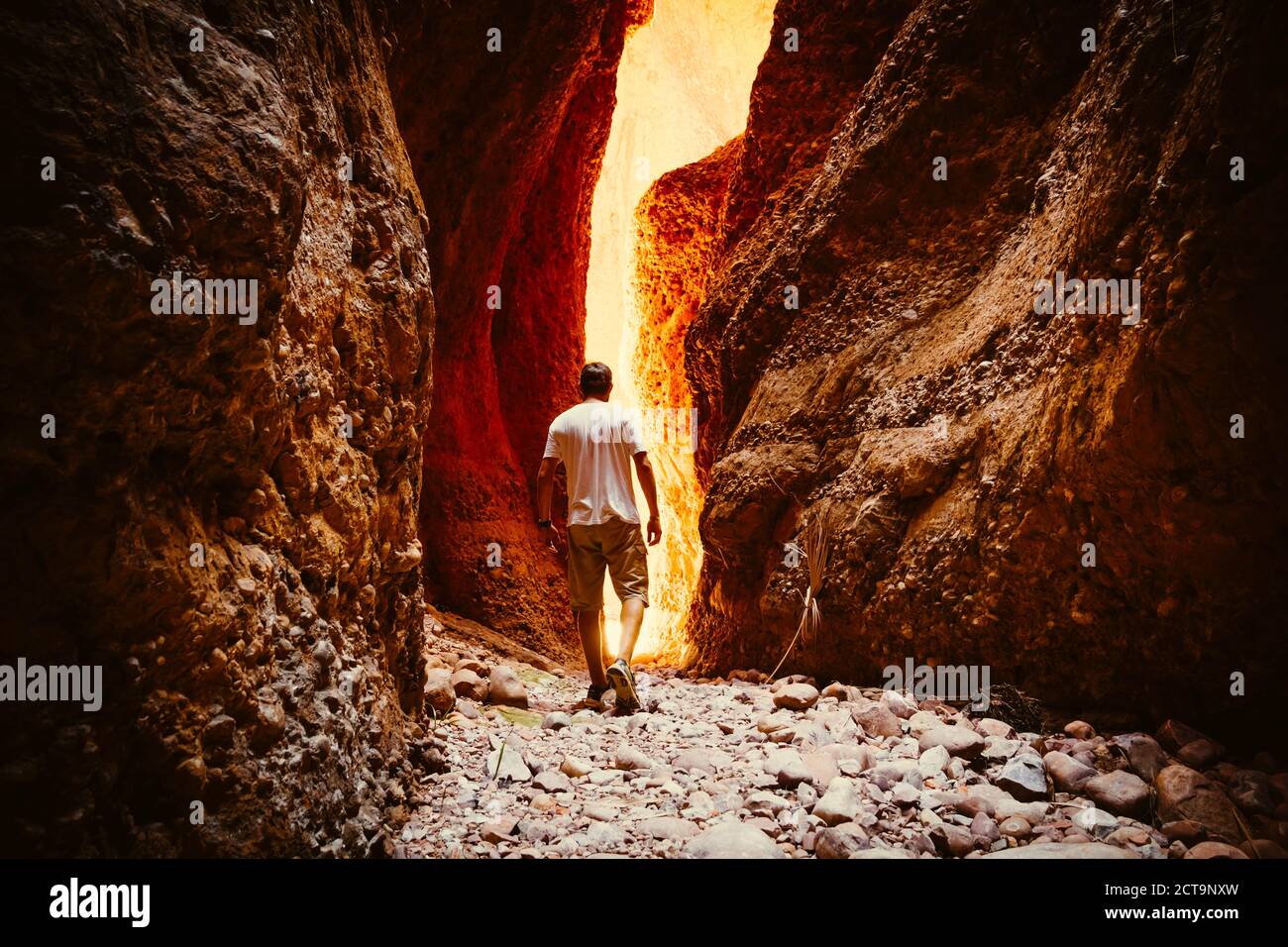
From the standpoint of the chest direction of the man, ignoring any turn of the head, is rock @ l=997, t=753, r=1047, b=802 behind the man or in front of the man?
behind

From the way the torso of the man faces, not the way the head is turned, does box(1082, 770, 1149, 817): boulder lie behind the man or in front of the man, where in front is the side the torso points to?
behind

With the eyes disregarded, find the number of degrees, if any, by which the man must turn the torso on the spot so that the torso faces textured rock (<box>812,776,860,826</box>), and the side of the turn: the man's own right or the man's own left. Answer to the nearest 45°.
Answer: approximately 180°

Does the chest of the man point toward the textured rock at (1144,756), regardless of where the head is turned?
no

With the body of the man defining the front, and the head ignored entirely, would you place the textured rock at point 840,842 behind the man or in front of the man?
behind

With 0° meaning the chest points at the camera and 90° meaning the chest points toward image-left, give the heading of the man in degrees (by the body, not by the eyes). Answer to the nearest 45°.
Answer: approximately 180°

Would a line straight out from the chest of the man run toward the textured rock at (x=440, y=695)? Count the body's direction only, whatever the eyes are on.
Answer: no

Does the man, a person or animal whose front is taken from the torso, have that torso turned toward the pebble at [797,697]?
no
